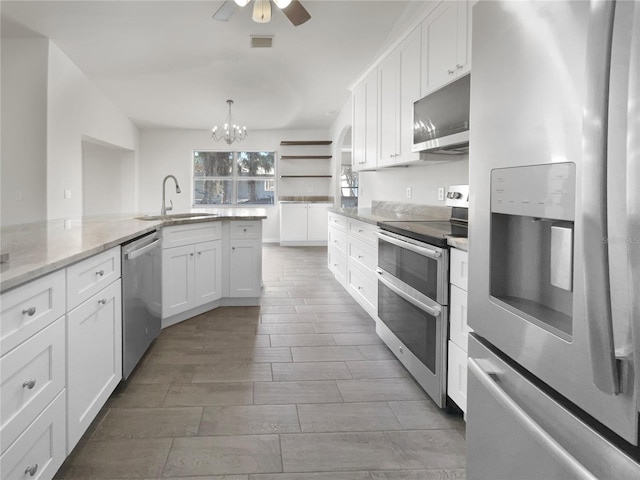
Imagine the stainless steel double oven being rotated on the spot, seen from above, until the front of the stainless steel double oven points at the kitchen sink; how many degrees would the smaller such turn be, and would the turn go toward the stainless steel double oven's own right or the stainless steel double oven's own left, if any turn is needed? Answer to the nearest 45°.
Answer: approximately 90° to the stainless steel double oven's own right

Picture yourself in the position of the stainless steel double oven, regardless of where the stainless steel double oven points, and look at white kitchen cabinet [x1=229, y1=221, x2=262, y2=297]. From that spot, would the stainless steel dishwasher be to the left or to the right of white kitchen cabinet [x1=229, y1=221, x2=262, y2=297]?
left

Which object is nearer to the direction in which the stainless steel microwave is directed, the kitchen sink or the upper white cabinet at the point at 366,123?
the kitchen sink

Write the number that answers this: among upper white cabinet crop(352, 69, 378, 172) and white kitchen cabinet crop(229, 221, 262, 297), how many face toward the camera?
1

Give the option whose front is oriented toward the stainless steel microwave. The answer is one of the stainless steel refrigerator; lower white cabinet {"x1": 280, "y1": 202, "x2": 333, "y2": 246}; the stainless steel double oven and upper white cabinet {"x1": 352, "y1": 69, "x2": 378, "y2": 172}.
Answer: the lower white cabinet

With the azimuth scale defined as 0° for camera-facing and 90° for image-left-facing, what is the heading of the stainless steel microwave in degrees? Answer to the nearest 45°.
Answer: approximately 45°

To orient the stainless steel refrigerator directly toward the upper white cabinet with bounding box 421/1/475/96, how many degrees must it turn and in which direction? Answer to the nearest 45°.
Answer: approximately 135° to its right

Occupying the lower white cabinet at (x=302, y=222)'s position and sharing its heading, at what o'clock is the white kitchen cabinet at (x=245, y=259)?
The white kitchen cabinet is roughly at 12 o'clock from the lower white cabinet.

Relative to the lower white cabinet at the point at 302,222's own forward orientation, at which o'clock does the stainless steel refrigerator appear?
The stainless steel refrigerator is roughly at 12 o'clock from the lower white cabinet.
